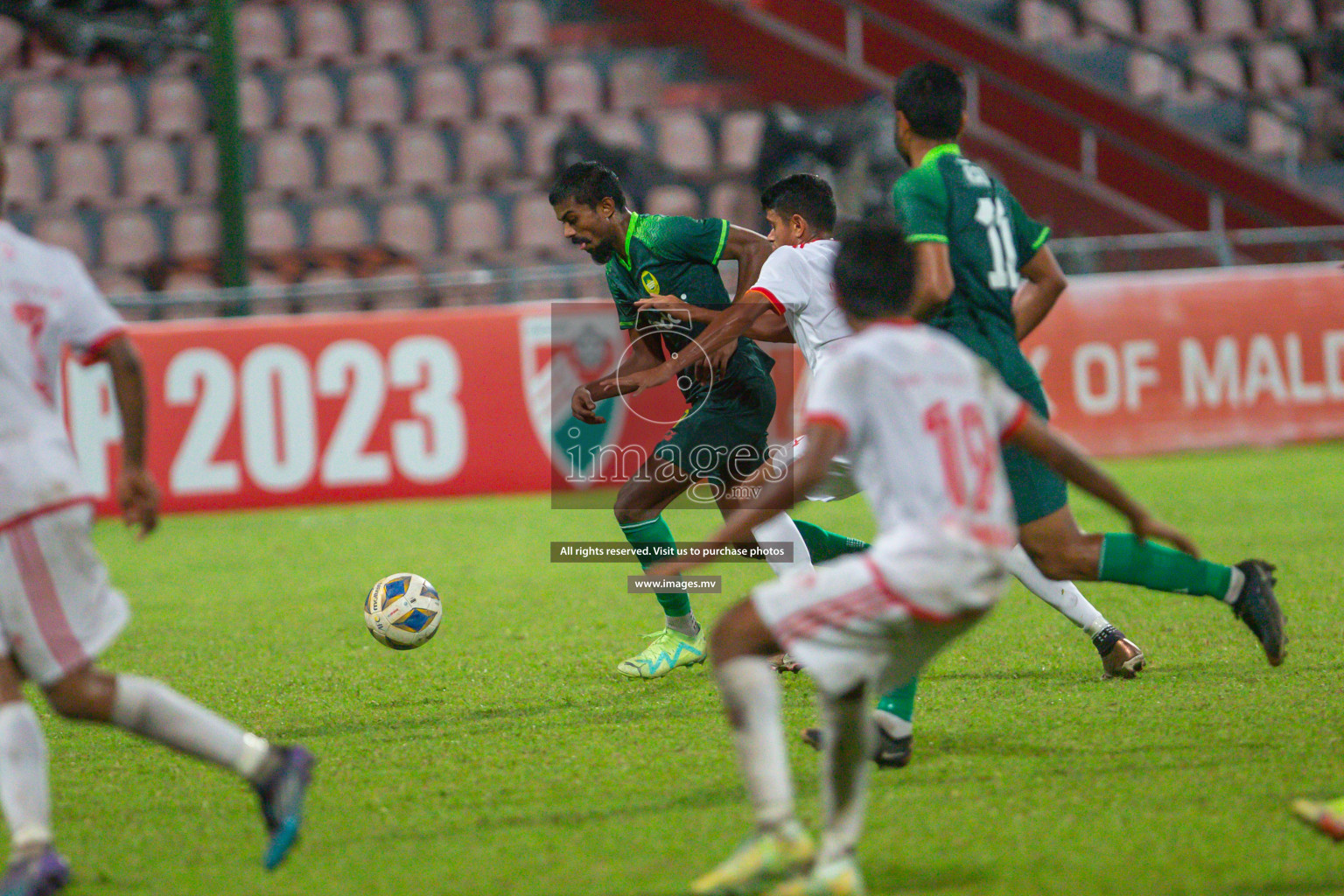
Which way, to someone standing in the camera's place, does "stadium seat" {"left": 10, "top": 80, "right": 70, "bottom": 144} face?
facing the viewer

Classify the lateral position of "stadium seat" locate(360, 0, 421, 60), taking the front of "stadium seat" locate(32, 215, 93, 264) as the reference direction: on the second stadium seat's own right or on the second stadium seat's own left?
on the second stadium seat's own left

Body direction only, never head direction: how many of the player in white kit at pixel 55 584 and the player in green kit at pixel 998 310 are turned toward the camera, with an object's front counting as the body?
0

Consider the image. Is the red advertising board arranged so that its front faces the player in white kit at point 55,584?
yes

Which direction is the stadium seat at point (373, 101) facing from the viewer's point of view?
toward the camera

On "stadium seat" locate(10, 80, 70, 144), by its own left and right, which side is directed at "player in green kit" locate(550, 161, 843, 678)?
front

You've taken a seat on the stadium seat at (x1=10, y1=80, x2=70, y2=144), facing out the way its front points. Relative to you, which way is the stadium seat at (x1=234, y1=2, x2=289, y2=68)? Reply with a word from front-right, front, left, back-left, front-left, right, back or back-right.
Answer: left

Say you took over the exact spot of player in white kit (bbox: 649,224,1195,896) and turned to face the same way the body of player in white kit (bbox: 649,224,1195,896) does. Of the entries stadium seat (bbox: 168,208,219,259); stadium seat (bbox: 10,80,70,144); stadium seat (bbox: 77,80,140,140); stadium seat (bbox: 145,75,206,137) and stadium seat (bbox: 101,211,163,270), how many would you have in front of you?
5

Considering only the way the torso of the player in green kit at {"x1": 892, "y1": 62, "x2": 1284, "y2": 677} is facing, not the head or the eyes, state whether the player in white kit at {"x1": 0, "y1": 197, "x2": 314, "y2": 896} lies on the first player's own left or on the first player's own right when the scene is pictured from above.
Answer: on the first player's own left

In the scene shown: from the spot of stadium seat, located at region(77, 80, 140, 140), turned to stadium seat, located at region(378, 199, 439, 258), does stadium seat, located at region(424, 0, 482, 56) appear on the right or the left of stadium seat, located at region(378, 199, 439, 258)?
left

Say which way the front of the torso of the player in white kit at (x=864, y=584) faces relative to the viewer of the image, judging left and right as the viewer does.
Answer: facing away from the viewer and to the left of the viewer

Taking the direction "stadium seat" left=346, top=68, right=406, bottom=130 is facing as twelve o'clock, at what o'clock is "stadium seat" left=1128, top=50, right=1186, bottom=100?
"stadium seat" left=1128, top=50, right=1186, bottom=100 is roughly at 9 o'clock from "stadium seat" left=346, top=68, right=406, bottom=130.

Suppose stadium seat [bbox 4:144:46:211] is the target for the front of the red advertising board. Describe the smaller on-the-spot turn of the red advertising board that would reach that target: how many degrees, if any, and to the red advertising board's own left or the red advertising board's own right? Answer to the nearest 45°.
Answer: approximately 135° to the red advertising board's own right

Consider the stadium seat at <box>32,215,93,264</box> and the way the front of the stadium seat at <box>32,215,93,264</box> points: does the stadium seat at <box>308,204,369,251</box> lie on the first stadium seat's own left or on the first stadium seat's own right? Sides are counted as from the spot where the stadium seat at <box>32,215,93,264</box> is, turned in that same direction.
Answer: on the first stadium seat's own left

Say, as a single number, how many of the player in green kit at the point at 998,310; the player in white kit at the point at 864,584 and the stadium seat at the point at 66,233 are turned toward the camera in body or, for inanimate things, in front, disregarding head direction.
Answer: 1

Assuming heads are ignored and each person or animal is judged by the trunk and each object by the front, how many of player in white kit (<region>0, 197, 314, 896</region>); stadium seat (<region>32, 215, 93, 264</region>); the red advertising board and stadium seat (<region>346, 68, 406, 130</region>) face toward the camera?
3

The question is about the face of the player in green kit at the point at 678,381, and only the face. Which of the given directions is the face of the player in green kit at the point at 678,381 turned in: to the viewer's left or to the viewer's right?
to the viewer's left

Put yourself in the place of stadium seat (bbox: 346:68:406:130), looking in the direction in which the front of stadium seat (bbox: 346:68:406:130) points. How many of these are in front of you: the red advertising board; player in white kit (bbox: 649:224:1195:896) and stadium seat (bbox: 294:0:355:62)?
2

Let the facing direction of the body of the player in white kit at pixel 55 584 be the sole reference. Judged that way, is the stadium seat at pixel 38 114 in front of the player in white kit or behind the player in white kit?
in front

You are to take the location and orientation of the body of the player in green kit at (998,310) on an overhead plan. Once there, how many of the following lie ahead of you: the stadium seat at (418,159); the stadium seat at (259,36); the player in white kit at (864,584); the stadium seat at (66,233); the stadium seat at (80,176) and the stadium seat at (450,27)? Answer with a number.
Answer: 5
